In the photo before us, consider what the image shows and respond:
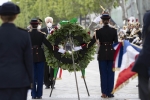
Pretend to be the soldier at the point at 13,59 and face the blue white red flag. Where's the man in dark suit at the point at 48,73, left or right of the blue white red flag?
left

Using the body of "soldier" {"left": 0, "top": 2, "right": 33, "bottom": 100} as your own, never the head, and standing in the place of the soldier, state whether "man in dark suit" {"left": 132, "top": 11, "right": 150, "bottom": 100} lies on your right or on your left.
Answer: on your right

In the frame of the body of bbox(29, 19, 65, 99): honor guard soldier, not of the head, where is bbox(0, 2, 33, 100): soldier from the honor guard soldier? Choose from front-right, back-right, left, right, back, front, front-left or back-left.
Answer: back

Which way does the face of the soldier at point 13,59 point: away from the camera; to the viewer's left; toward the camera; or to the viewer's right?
away from the camera

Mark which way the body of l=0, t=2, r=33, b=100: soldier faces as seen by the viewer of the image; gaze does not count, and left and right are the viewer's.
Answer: facing away from the viewer

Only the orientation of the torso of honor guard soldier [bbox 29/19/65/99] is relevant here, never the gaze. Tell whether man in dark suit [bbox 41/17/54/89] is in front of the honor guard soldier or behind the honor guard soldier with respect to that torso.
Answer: in front
